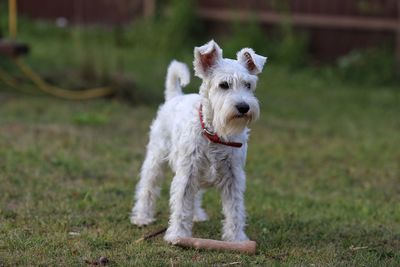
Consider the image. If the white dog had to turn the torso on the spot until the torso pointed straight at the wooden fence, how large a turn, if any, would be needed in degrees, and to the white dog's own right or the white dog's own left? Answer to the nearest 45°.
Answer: approximately 135° to the white dog's own left

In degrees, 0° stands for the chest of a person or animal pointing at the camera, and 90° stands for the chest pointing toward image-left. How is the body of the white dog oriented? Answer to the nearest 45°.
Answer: approximately 315°
